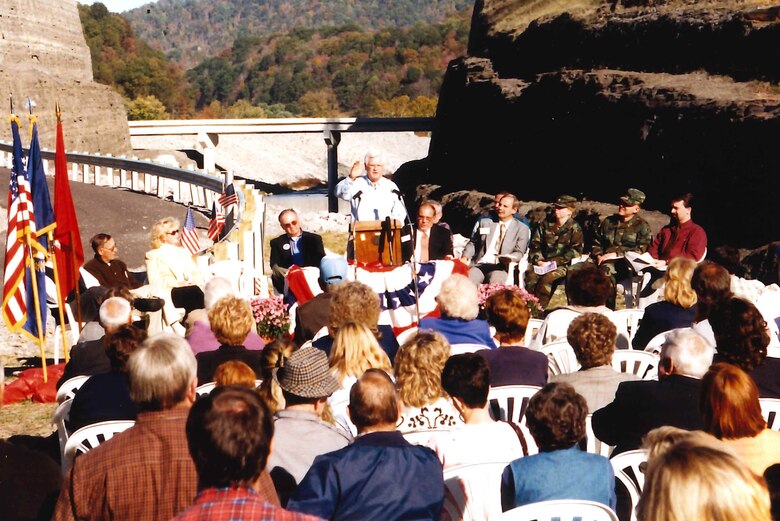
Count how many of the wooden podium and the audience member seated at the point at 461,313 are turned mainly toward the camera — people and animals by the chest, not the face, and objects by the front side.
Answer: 1

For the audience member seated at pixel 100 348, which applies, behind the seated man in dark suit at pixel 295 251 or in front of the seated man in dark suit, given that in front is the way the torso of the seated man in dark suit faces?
in front

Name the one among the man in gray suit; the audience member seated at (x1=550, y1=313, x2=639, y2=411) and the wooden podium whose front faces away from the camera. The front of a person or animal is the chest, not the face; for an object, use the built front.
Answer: the audience member seated

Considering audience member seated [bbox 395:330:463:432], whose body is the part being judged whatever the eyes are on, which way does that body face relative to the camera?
away from the camera

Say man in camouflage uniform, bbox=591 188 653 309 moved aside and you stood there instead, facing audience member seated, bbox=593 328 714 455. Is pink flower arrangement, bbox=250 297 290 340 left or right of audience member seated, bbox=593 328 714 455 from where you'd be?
right

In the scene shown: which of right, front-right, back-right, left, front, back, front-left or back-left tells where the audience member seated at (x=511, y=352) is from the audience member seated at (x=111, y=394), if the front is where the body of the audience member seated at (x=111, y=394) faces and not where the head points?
front-right

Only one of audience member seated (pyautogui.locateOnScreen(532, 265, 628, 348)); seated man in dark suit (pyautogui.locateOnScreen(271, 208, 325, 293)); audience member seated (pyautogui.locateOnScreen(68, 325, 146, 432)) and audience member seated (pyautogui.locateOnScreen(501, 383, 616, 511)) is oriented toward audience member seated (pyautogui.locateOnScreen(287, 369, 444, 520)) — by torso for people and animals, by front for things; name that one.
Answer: the seated man in dark suit

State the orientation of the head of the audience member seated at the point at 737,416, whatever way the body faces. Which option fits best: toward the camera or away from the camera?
away from the camera

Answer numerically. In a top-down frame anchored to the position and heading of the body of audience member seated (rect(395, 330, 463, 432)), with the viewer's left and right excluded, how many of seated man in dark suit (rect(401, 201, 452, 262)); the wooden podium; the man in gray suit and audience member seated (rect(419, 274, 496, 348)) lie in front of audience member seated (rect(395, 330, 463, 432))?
4

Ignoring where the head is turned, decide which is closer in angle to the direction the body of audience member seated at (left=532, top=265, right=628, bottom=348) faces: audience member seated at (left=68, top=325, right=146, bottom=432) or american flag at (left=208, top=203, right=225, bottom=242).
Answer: the american flag

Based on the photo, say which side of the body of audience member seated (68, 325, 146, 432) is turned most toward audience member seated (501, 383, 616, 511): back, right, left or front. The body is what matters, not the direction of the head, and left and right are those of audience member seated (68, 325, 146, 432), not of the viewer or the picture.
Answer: right

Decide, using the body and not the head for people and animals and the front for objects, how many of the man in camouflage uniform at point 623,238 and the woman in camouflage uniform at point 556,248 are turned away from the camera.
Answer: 0

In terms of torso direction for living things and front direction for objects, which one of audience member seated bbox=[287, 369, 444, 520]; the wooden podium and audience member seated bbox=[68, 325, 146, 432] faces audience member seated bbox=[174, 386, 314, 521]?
the wooden podium

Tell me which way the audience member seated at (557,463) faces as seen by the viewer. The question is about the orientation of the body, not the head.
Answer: away from the camera

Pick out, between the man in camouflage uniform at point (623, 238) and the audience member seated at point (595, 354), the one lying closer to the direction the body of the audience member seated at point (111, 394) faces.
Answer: the man in camouflage uniform

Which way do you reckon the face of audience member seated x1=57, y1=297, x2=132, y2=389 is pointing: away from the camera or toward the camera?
away from the camera

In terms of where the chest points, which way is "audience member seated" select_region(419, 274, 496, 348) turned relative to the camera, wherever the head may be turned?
away from the camera

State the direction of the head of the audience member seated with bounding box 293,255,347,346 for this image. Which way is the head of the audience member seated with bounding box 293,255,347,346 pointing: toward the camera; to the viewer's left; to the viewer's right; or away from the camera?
away from the camera
